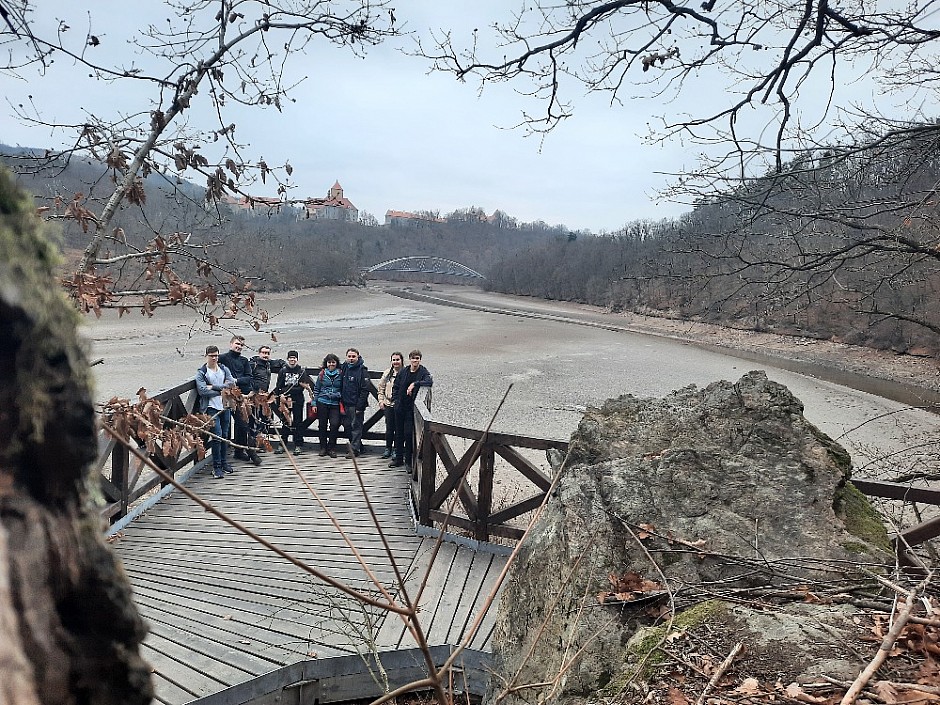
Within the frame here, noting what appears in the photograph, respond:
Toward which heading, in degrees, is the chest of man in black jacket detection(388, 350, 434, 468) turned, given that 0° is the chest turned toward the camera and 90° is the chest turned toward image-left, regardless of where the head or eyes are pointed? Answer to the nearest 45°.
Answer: approximately 0°

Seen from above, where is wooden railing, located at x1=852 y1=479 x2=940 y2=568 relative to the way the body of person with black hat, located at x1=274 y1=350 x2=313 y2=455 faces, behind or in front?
in front

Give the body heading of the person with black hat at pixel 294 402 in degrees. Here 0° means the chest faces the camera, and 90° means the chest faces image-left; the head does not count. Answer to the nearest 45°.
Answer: approximately 0°

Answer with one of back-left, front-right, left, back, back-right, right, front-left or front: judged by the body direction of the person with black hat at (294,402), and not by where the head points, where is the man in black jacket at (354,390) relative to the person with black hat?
front-left

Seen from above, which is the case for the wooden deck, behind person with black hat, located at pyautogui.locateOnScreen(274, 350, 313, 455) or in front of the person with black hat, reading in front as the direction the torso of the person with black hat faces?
in front

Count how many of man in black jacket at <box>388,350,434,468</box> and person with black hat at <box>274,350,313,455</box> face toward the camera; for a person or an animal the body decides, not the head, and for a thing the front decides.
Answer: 2

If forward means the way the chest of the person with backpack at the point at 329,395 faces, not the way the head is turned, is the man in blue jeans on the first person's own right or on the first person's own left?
on the first person's own right
